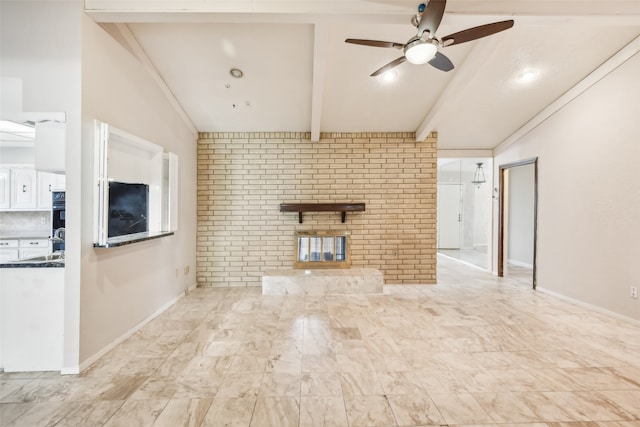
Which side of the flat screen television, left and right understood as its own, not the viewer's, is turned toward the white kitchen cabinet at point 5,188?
back

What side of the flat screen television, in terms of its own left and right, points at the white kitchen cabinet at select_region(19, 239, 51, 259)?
back

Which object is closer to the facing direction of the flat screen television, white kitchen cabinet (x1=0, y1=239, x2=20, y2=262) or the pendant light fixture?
the pendant light fixture

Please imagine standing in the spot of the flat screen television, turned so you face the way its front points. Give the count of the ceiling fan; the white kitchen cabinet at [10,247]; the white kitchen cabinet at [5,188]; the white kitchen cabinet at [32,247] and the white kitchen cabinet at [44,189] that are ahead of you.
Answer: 1

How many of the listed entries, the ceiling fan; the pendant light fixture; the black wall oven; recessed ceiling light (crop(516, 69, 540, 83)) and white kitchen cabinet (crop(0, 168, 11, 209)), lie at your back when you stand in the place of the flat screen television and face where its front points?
2

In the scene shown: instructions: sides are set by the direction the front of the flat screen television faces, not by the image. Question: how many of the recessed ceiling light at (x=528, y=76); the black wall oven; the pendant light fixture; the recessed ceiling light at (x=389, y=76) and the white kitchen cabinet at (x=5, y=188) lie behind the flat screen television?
2

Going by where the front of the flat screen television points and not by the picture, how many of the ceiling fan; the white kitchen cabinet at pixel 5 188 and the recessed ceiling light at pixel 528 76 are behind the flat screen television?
1

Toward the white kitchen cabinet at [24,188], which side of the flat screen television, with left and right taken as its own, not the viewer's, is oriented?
back

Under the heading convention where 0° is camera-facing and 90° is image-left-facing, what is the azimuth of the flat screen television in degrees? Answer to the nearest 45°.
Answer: approximately 315°

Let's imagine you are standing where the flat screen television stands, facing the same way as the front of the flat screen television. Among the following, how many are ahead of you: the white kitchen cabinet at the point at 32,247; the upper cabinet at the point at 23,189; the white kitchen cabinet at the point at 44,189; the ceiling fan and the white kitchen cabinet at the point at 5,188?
1

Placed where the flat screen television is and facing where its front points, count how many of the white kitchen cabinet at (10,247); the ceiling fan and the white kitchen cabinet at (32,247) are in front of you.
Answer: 1

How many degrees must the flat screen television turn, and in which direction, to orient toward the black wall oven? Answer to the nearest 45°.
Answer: approximately 180°

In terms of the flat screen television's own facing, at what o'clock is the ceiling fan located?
The ceiling fan is roughly at 12 o'clock from the flat screen television.

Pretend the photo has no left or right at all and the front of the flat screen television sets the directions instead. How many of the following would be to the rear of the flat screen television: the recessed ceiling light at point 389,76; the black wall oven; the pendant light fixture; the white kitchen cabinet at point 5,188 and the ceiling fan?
2

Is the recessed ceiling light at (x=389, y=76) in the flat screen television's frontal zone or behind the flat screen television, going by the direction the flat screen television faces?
frontal zone
